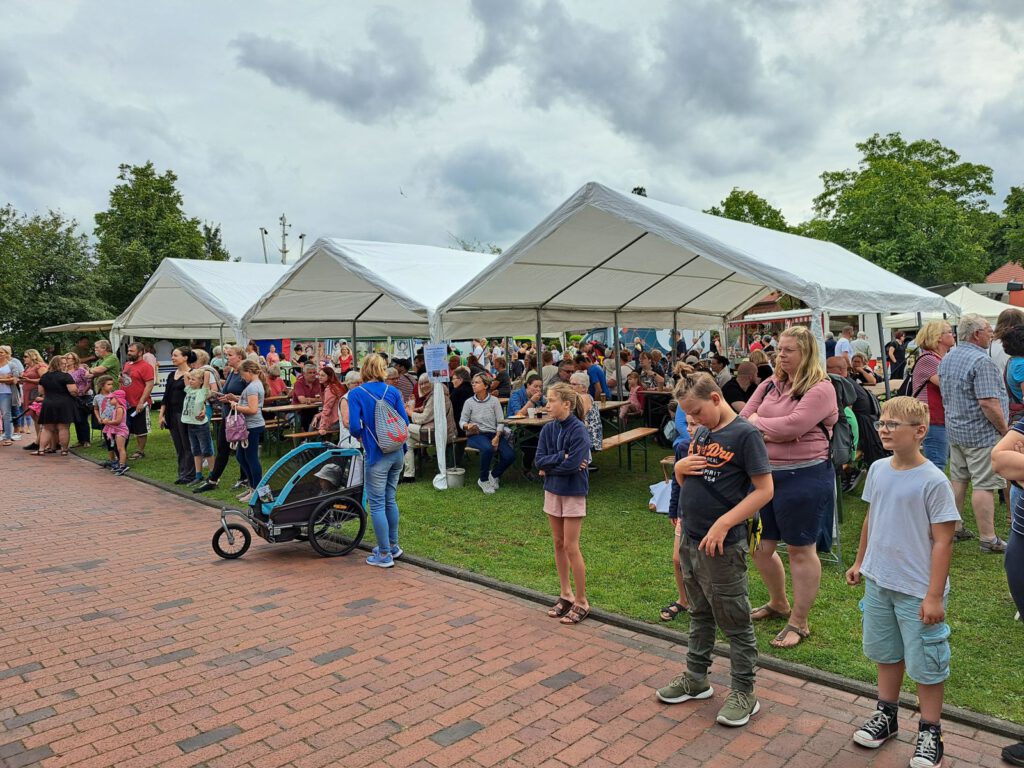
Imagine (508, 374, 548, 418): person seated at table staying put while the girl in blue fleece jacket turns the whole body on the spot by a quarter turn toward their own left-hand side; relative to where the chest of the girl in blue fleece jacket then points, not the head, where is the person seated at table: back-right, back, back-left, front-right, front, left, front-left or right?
back-left

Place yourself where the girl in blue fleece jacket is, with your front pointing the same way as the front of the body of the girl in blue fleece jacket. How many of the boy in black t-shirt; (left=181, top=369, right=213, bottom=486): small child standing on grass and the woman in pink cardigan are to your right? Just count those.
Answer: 1

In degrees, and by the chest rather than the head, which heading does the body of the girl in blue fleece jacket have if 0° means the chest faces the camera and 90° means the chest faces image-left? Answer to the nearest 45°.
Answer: approximately 45°

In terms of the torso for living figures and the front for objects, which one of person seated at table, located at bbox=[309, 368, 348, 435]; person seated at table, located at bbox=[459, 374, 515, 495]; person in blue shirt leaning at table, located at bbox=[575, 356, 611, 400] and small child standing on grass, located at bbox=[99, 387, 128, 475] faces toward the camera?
person seated at table, located at bbox=[459, 374, 515, 495]

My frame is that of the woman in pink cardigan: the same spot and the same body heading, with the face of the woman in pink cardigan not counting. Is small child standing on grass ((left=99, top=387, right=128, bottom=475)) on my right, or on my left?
on my right

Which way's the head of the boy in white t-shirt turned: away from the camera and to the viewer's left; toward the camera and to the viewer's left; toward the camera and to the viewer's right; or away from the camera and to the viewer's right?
toward the camera and to the viewer's left

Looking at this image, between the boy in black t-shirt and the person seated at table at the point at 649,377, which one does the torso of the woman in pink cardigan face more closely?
the boy in black t-shirt
